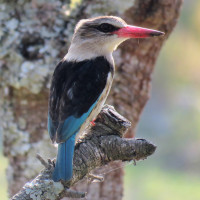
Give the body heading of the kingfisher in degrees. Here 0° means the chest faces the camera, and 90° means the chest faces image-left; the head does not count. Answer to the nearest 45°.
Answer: approximately 225°
